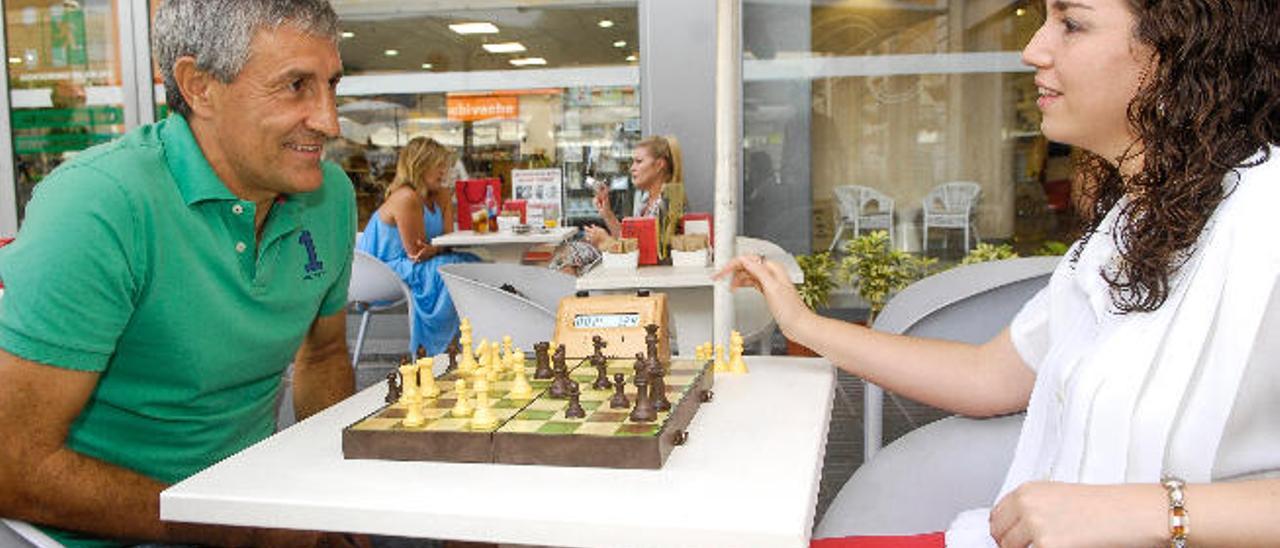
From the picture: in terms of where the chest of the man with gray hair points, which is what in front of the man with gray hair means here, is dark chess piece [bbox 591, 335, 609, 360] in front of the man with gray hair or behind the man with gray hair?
in front

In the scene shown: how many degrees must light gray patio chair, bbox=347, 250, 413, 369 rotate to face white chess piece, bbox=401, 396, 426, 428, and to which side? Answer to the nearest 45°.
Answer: approximately 135° to its right

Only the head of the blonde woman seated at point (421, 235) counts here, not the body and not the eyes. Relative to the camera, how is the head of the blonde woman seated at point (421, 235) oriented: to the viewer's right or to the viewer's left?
to the viewer's right

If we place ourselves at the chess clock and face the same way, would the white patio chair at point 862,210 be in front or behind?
behind

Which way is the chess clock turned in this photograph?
toward the camera

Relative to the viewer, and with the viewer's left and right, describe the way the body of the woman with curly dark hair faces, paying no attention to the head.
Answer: facing the viewer and to the left of the viewer

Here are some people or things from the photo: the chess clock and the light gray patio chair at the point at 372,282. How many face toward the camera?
1

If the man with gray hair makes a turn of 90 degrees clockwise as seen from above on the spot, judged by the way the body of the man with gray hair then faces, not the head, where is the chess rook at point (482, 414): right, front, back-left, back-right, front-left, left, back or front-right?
left

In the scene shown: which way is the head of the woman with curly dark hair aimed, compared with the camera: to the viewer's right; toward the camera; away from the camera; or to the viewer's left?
to the viewer's left

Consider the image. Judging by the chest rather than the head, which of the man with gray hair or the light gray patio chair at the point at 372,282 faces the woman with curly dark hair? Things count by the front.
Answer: the man with gray hair

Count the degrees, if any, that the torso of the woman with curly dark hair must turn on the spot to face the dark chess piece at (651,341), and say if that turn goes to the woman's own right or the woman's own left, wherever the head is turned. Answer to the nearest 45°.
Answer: approximately 45° to the woman's own right

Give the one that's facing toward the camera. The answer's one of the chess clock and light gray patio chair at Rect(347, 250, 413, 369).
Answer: the chess clock

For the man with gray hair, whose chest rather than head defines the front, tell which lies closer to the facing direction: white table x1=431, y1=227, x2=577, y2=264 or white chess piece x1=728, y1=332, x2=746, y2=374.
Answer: the white chess piece

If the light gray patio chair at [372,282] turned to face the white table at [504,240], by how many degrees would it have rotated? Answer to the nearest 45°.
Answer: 0° — it already faces it
